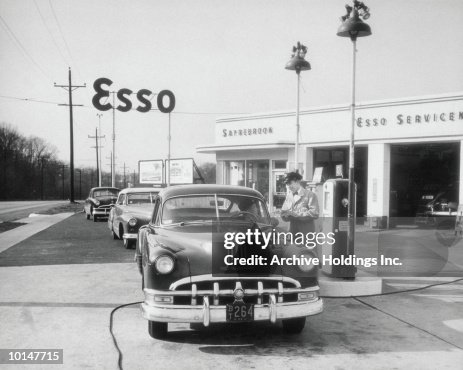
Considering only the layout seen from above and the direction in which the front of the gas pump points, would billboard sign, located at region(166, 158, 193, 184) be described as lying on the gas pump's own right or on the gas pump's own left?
on the gas pump's own right

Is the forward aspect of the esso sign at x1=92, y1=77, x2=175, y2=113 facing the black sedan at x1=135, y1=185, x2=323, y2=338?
yes

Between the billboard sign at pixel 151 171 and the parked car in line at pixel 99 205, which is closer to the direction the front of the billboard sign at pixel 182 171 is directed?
the parked car in line

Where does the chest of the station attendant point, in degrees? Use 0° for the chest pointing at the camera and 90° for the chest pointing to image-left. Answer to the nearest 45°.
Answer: approximately 45°
